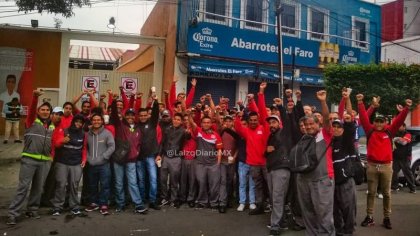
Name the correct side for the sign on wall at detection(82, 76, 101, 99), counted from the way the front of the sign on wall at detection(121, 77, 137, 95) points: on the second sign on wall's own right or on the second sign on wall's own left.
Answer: on the second sign on wall's own right

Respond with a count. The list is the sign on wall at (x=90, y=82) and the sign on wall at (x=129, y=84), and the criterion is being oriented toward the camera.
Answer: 2

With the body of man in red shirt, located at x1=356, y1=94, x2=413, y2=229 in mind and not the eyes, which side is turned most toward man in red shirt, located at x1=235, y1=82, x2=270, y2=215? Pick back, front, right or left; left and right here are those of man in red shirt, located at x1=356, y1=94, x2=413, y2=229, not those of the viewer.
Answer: right

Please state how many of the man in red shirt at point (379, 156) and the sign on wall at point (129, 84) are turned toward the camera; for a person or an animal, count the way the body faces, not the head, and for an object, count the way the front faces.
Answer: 2

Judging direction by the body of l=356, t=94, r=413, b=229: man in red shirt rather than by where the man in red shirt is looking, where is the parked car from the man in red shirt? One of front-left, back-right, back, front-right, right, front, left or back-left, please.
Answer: back

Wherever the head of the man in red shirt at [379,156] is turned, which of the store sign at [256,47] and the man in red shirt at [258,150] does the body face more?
the man in red shirt

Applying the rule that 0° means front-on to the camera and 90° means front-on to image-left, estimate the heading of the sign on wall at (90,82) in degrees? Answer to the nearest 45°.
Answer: approximately 0°

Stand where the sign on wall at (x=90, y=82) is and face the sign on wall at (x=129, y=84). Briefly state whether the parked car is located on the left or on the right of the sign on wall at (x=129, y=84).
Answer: right

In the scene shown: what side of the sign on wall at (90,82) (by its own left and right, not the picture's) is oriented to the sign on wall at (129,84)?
left

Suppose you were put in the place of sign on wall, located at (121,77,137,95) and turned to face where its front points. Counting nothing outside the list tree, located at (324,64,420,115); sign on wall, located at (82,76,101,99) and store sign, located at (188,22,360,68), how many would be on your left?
2
